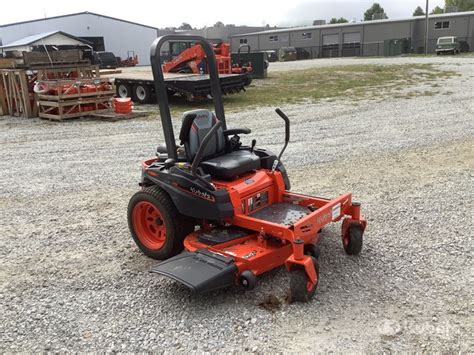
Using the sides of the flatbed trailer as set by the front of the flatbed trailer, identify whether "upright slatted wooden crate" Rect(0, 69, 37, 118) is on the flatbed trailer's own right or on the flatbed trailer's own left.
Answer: on the flatbed trailer's own left
